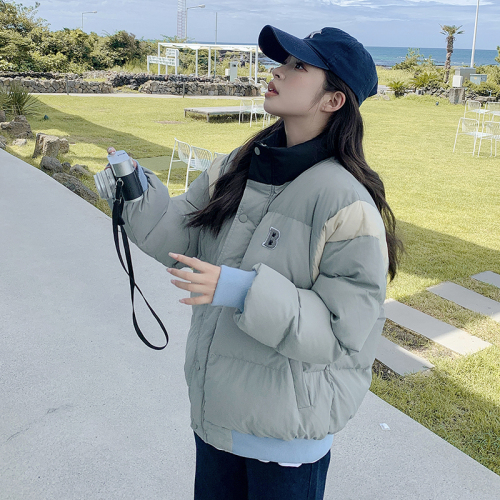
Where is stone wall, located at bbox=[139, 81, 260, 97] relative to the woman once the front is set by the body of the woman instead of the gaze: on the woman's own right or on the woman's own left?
on the woman's own right

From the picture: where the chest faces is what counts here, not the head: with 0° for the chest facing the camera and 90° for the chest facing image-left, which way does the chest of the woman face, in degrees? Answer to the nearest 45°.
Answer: approximately 45°

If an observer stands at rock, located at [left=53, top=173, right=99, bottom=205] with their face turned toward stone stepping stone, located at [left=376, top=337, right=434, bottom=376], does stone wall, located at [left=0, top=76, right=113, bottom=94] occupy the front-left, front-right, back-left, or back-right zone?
back-left

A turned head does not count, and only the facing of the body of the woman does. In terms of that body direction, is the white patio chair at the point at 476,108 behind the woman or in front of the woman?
behind

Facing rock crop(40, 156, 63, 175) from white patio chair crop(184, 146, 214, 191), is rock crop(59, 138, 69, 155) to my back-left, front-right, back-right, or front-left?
front-right

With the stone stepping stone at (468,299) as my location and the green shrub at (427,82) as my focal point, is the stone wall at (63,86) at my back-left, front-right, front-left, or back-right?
front-left

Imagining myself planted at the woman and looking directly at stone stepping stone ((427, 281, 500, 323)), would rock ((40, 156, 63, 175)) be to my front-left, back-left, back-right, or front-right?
front-left

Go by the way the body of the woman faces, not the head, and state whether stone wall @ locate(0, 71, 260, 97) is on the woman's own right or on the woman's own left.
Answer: on the woman's own right

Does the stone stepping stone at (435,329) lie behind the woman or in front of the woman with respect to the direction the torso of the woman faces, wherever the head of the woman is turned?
behind

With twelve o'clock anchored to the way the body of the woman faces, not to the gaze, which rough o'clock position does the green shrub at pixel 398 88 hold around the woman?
The green shrub is roughly at 5 o'clock from the woman.

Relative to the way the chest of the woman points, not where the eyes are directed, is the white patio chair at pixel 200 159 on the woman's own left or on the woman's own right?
on the woman's own right
